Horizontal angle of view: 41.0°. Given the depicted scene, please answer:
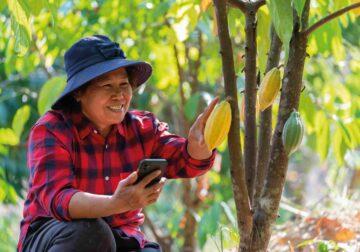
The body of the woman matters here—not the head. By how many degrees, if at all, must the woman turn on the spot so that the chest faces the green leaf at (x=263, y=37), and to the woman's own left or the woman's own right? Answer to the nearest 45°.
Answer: approximately 45° to the woman's own left

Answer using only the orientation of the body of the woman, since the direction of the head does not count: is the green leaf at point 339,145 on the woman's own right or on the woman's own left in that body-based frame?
on the woman's own left

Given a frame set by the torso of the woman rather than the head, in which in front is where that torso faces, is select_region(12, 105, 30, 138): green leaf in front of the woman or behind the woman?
behind

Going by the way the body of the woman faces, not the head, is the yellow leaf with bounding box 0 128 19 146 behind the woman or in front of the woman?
behind

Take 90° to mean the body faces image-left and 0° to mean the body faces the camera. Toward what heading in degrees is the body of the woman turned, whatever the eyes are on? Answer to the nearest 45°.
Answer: approximately 315°
